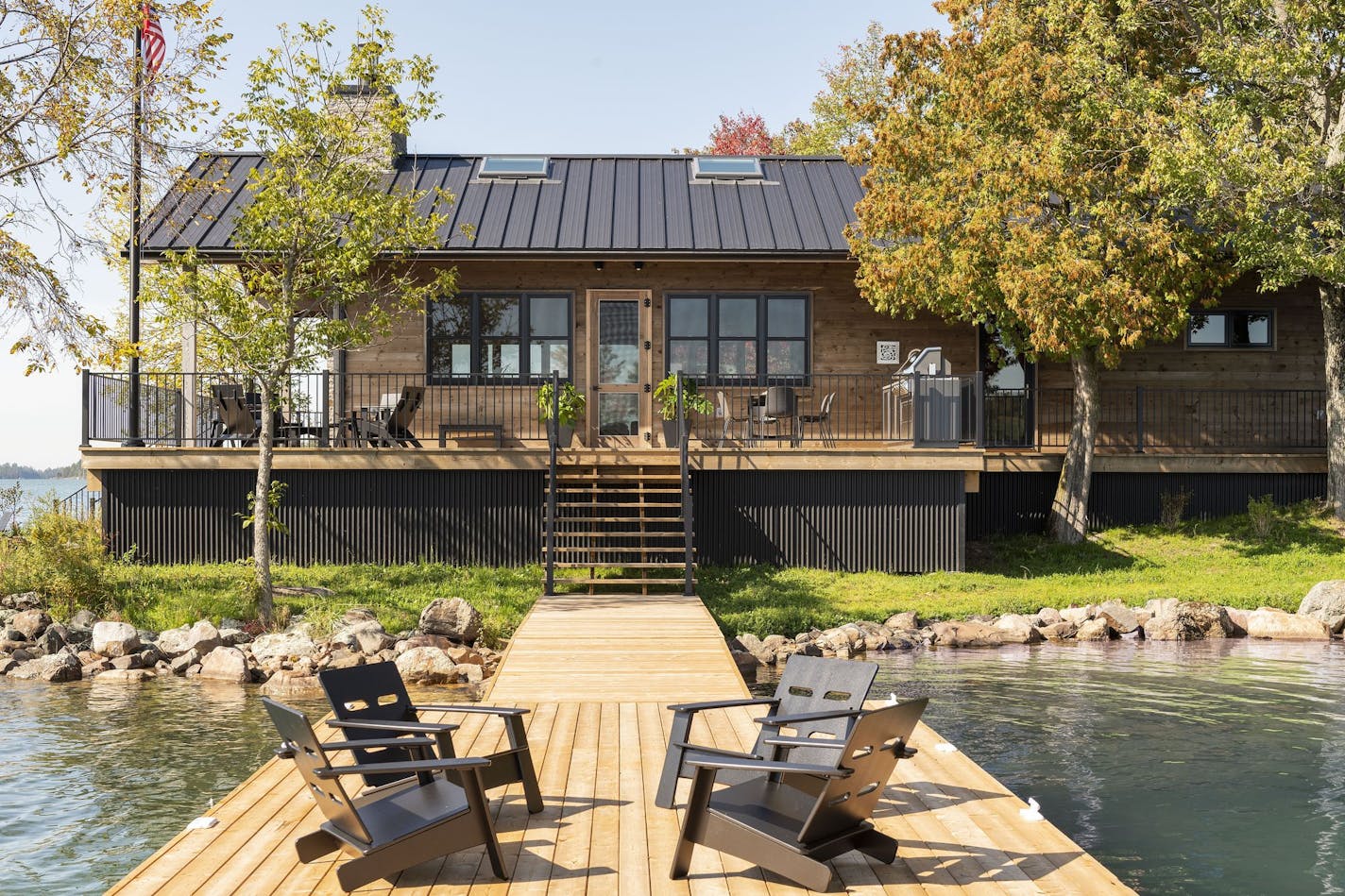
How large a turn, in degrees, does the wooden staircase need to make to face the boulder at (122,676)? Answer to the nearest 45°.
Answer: approximately 45° to its right

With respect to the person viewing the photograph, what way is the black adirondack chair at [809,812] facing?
facing away from the viewer and to the left of the viewer

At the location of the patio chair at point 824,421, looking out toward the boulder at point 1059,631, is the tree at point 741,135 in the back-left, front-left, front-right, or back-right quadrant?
back-left

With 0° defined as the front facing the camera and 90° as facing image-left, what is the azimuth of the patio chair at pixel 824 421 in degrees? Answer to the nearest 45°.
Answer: approximately 90°

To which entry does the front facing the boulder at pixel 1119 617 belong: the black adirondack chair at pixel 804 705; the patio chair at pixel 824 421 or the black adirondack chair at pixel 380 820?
the black adirondack chair at pixel 380 820

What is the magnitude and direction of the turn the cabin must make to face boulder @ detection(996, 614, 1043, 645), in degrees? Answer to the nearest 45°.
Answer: approximately 45° to its left

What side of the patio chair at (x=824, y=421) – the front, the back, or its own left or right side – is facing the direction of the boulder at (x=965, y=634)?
left

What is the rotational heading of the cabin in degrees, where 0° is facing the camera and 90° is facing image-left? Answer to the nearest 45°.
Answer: approximately 0°
